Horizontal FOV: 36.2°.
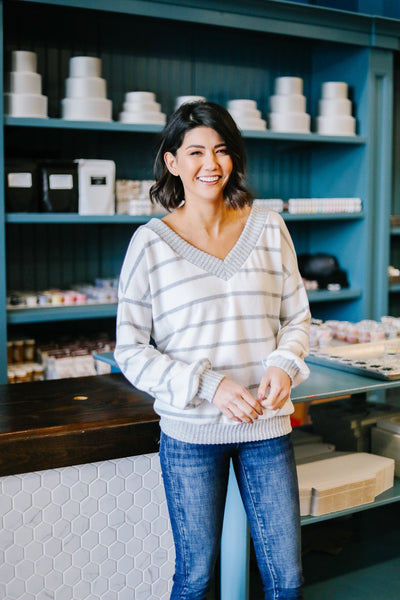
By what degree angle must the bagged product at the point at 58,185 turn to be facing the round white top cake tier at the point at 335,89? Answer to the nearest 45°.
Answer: approximately 90° to its left

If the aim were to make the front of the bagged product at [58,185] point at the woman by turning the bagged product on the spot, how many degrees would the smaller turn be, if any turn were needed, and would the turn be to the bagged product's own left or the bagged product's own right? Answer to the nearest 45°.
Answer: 0° — it already faces them

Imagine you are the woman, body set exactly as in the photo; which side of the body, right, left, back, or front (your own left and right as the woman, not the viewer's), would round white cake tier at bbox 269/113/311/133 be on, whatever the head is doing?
back
